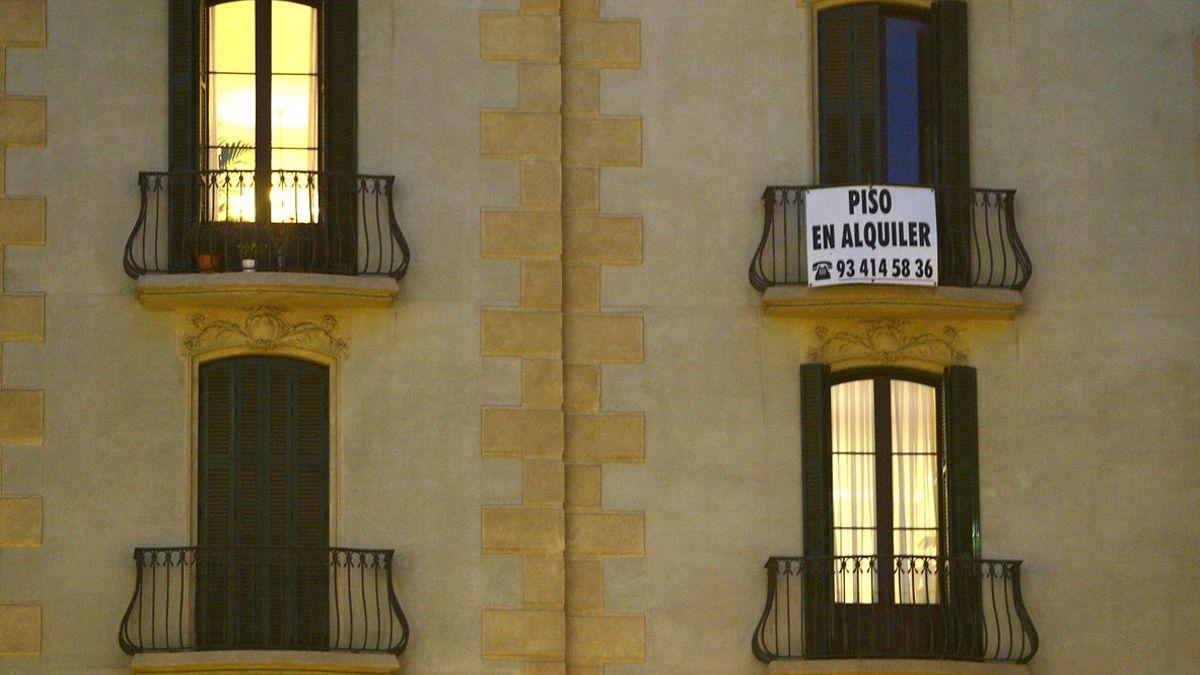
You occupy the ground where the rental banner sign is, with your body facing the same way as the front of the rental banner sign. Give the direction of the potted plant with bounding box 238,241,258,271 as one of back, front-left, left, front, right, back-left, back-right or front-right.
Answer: right

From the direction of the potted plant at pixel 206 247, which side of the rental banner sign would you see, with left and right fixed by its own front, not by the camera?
right

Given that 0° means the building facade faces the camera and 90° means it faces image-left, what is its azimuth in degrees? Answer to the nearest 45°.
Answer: approximately 0°

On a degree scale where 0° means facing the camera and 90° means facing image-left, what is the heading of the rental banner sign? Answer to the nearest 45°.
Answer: approximately 0°
